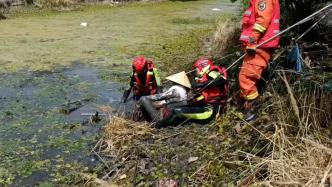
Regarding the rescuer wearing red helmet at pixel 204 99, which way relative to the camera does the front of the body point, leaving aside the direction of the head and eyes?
to the viewer's left

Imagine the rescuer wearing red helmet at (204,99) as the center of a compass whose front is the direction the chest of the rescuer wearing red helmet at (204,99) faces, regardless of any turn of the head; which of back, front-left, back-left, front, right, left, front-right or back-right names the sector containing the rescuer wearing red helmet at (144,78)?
front-right

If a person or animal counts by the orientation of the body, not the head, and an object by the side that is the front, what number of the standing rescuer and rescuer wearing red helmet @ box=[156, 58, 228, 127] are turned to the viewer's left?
2

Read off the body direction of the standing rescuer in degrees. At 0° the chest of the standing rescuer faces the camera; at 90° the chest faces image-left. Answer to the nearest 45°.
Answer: approximately 90°
